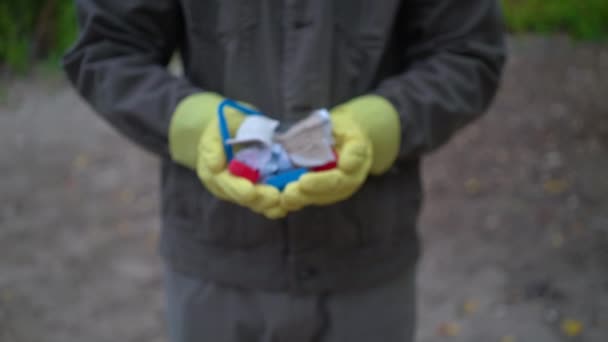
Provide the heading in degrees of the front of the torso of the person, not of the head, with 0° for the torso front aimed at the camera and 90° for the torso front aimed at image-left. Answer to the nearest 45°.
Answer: approximately 0°

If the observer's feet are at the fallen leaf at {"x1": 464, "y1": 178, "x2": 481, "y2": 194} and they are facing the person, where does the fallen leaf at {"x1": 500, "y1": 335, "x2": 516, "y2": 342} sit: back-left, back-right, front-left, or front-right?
front-left

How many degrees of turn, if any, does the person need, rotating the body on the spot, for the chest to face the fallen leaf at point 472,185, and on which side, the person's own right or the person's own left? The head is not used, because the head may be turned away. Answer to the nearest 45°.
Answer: approximately 135° to the person's own left
